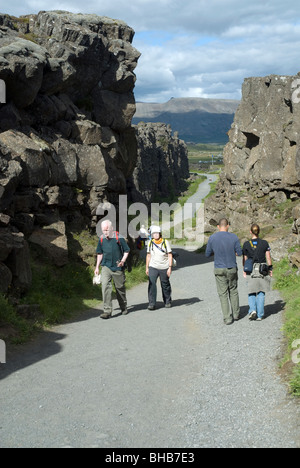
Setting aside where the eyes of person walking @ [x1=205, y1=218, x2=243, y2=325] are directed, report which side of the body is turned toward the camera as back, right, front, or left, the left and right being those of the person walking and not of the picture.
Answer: back

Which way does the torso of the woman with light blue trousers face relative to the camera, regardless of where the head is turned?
away from the camera

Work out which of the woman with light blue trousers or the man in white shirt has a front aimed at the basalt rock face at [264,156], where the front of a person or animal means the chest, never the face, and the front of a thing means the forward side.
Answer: the woman with light blue trousers

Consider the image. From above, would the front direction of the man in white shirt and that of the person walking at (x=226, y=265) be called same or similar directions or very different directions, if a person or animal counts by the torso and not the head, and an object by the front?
very different directions

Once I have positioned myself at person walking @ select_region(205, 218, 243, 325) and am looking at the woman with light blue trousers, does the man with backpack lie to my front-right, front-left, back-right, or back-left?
back-left

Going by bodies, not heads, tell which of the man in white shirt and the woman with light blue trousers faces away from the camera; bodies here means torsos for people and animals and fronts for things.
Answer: the woman with light blue trousers

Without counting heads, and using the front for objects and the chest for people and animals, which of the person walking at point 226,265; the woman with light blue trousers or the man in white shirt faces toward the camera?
the man in white shirt

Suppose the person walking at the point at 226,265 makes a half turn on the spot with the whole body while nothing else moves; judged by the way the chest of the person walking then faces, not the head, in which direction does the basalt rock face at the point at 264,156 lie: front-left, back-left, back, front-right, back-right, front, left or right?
back

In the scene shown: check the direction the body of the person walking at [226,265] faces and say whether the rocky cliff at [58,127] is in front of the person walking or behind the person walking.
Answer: in front

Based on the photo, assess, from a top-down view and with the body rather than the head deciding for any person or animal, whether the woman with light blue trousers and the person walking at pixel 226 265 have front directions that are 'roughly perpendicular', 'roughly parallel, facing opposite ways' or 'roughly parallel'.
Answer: roughly parallel

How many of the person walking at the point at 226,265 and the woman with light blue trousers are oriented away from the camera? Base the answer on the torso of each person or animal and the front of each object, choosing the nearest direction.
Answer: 2

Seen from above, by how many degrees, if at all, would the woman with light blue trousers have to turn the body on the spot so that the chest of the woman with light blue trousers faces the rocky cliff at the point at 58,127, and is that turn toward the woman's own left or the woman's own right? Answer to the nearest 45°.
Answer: approximately 45° to the woman's own left

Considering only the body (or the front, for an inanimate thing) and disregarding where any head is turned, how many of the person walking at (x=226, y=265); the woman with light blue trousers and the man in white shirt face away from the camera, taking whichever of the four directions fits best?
2

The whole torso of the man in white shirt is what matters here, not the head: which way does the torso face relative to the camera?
toward the camera

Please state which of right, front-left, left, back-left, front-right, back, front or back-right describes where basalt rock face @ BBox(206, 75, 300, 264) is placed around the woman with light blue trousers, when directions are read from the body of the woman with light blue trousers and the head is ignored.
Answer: front
